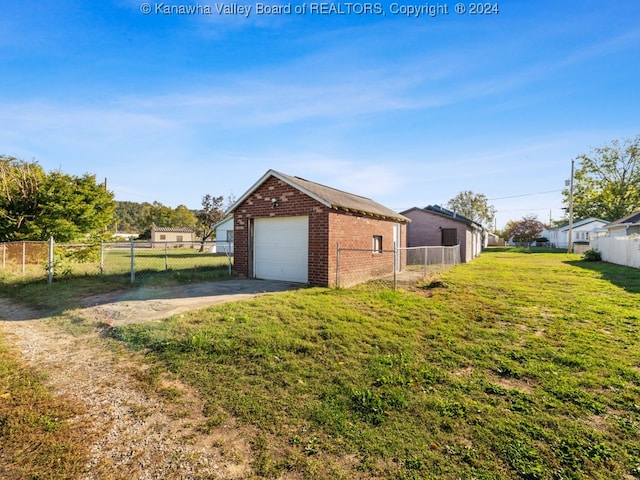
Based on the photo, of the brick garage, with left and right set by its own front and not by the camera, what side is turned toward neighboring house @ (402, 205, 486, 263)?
back

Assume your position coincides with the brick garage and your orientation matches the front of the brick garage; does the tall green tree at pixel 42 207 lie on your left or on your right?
on your right

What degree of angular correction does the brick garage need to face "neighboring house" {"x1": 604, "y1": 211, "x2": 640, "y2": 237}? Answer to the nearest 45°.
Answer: approximately 180°

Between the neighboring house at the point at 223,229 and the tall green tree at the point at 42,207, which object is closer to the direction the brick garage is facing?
the tall green tree

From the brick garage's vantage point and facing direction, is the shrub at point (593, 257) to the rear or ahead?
to the rear

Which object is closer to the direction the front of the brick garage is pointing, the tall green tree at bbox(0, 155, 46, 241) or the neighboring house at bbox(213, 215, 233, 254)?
the tall green tree

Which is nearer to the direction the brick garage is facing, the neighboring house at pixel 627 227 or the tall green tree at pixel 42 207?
the tall green tree

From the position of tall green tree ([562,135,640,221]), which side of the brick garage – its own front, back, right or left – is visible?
back

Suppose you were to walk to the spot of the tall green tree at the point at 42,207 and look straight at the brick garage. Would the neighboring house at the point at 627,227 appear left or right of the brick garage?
left

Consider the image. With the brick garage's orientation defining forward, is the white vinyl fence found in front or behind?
behind

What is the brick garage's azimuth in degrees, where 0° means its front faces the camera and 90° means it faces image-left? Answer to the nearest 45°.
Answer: approximately 45°

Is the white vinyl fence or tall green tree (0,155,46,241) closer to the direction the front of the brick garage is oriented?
the tall green tree
